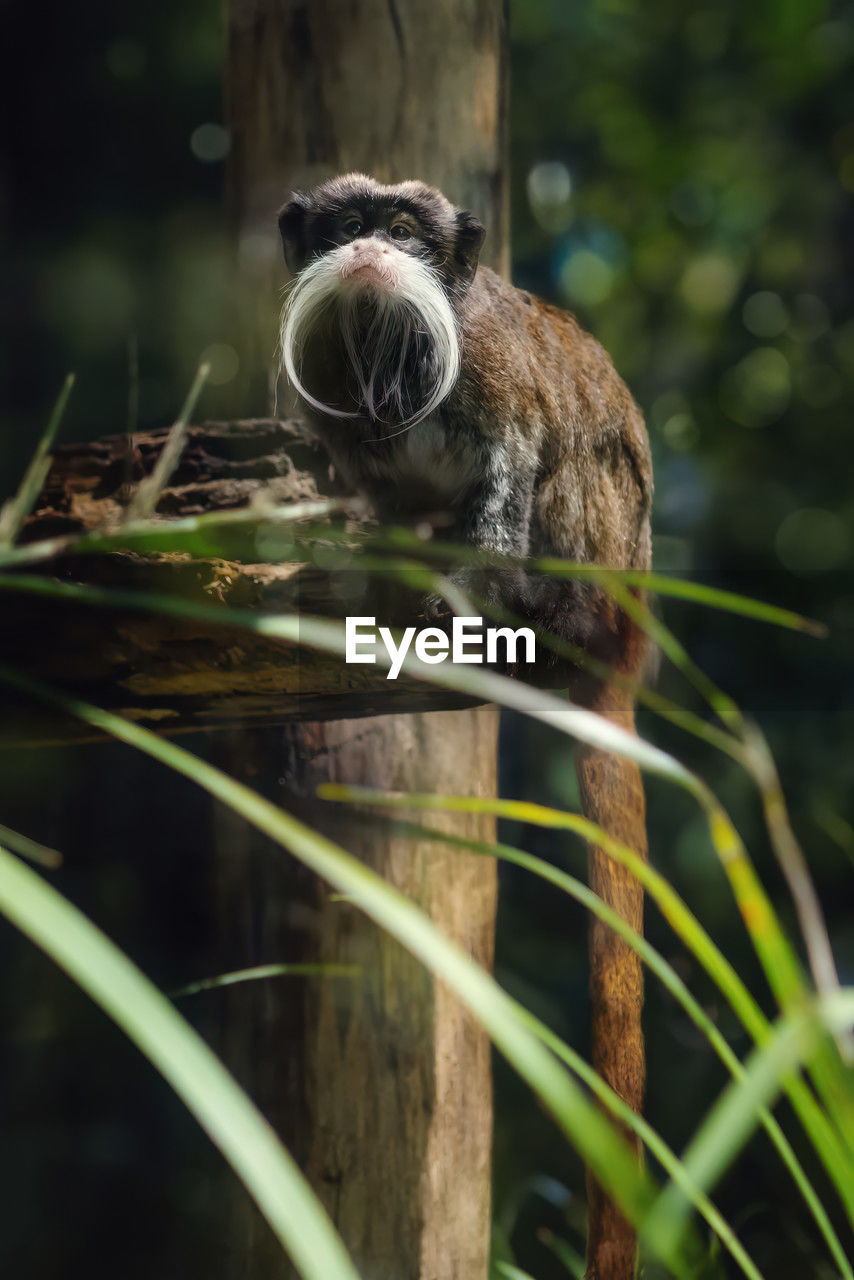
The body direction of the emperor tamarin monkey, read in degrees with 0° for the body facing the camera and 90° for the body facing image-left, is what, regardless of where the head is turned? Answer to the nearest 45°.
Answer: approximately 45°

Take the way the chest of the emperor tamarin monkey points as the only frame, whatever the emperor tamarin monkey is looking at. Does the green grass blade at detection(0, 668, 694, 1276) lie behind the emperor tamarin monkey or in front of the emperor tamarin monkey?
in front
